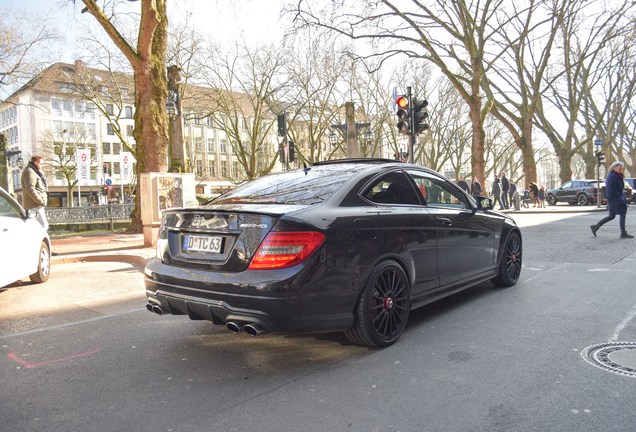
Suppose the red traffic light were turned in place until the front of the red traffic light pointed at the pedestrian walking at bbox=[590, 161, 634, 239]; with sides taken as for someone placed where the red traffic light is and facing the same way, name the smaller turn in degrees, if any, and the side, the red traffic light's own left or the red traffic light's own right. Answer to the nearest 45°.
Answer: approximately 135° to the red traffic light's own left

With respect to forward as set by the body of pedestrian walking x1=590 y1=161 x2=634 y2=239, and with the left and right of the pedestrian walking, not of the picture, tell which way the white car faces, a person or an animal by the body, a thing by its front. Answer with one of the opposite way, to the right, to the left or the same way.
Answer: to the left

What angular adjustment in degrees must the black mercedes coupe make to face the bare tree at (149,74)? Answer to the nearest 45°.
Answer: approximately 90° to its left

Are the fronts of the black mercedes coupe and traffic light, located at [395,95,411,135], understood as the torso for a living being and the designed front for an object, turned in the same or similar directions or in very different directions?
very different directions

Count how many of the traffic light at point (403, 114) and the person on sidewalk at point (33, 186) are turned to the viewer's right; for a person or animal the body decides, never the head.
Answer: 1

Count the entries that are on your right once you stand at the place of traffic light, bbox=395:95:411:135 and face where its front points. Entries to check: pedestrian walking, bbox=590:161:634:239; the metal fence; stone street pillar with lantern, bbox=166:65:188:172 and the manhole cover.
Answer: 2

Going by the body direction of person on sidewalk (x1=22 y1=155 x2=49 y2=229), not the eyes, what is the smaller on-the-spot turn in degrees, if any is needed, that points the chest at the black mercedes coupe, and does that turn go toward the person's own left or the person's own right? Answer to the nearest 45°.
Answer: approximately 90° to the person's own right

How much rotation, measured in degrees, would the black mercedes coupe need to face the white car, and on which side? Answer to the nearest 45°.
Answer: approximately 90° to its left
